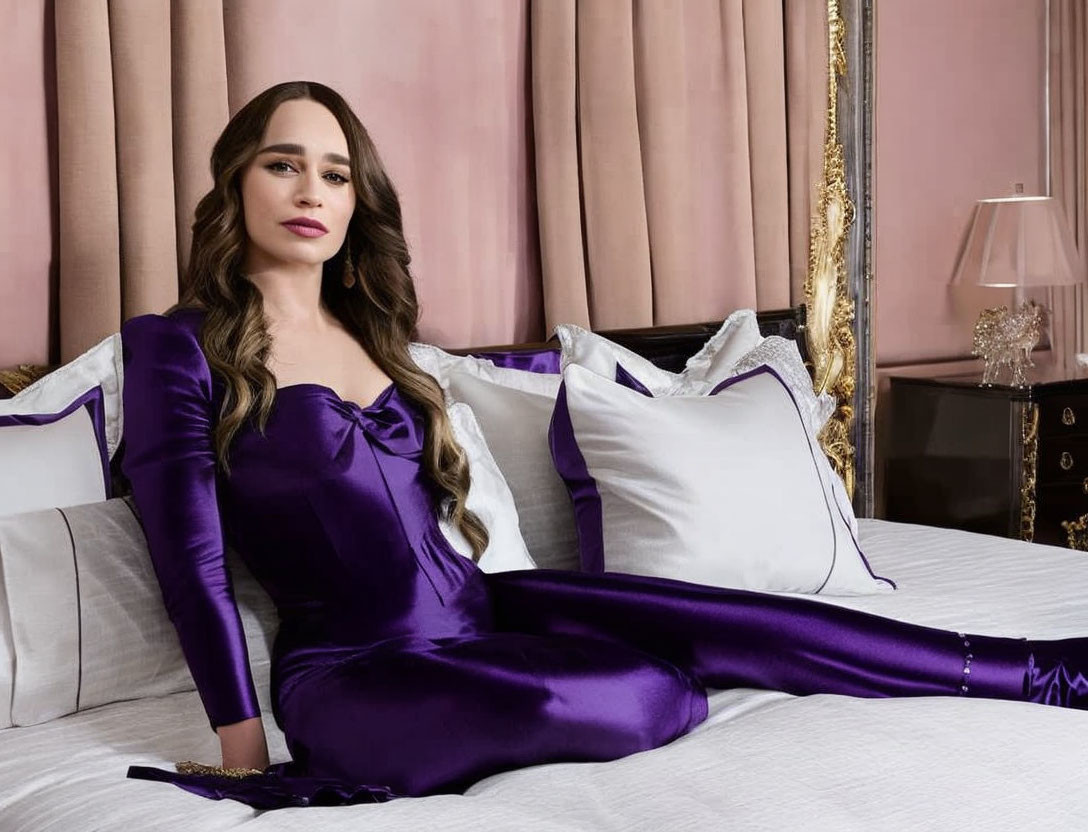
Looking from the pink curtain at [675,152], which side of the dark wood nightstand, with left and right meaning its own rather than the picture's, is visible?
right

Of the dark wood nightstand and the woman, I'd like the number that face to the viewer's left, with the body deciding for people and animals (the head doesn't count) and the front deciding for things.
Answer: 0

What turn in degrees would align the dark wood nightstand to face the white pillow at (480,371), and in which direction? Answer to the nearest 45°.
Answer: approximately 90° to its right

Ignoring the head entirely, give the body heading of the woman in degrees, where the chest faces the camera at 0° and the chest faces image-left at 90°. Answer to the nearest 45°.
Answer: approximately 315°

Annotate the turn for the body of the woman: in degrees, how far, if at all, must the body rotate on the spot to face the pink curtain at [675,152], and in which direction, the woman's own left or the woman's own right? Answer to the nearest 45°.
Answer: approximately 135° to the woman's own left

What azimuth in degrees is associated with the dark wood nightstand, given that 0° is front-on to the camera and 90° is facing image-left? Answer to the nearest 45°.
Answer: approximately 315°
